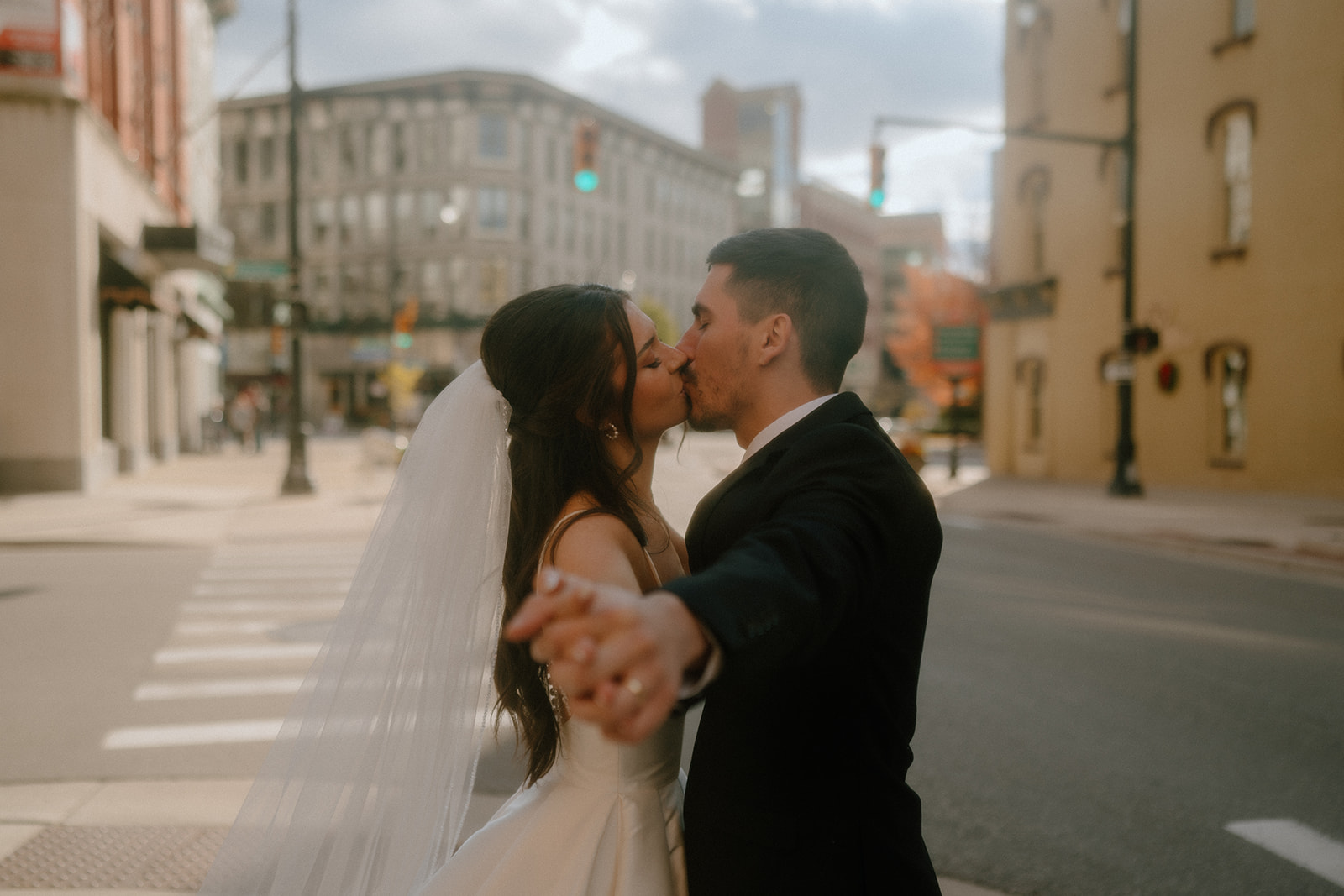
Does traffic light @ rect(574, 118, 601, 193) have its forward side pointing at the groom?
yes

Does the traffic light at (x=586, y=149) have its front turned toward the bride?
yes

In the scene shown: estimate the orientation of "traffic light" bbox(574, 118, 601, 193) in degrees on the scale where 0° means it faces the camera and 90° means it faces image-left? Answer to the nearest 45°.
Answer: approximately 0°

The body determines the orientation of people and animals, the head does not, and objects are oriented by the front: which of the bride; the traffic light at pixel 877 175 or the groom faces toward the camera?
the traffic light

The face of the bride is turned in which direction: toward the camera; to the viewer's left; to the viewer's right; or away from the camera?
to the viewer's right

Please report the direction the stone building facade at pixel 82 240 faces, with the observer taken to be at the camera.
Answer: facing to the right of the viewer

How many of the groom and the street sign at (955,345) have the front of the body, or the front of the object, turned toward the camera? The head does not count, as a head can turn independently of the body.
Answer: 1

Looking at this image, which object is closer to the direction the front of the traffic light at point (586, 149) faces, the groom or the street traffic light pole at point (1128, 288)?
the groom
